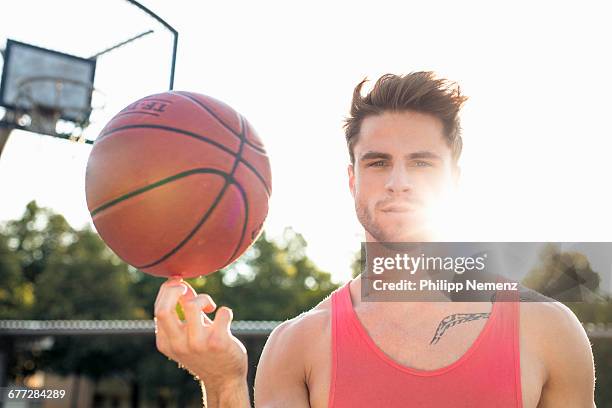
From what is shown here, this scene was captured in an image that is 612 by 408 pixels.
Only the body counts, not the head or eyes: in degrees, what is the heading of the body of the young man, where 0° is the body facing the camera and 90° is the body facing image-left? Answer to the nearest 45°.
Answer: approximately 0°
